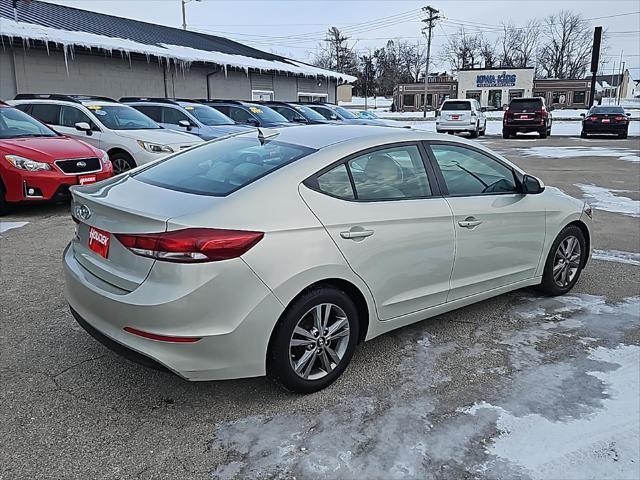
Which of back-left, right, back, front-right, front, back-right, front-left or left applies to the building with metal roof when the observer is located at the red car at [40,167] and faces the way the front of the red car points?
back-left

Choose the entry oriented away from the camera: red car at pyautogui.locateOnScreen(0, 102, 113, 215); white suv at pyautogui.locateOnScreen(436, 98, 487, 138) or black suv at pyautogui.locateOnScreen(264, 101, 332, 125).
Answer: the white suv

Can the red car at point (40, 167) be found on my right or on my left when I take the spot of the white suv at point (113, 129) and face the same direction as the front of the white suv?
on my right

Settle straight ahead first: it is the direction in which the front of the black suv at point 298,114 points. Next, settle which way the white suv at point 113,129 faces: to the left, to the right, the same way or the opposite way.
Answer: the same way

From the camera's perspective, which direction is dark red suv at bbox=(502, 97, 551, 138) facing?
away from the camera

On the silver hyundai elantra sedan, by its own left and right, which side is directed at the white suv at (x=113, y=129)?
left

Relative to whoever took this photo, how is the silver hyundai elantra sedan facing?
facing away from the viewer and to the right of the viewer

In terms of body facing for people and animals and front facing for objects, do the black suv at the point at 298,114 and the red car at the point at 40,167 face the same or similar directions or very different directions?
same or similar directions

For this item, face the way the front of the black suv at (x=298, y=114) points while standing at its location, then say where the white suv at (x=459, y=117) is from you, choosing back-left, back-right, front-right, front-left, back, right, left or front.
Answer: left

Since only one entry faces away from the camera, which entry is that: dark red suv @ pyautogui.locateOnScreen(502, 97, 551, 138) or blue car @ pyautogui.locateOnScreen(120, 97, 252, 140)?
the dark red suv

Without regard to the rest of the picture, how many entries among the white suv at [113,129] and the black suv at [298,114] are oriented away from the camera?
0

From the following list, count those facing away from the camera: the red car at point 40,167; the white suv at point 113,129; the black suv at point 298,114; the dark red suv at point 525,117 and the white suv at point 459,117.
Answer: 2

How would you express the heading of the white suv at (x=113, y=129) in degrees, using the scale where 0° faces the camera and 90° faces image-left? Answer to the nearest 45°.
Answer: approximately 315°

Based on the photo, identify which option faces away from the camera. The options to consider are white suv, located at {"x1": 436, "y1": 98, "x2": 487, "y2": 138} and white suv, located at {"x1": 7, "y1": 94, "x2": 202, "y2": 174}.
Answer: white suv, located at {"x1": 436, "y1": 98, "x2": 487, "y2": 138}

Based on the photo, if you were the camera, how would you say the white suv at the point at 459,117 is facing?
facing away from the viewer

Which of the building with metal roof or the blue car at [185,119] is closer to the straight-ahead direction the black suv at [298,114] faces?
the blue car

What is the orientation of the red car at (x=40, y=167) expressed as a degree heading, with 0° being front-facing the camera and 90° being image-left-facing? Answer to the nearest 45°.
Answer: approximately 315°

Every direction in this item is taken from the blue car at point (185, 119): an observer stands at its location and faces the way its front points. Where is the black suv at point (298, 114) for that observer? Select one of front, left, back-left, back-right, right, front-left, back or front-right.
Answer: left

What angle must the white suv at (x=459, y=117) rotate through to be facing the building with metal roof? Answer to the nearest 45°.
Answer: approximately 135° to its left
